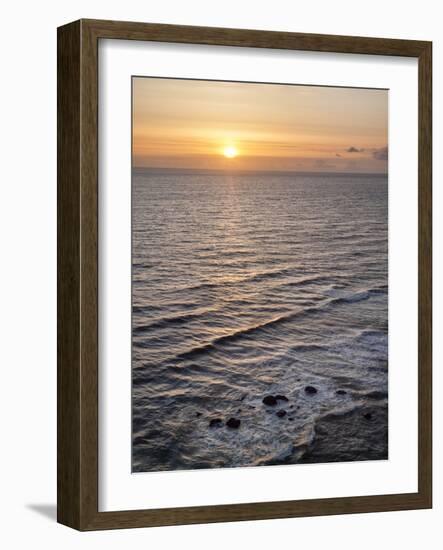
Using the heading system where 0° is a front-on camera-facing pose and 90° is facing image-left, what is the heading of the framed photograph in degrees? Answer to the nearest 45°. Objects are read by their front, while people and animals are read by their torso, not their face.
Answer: approximately 315°
